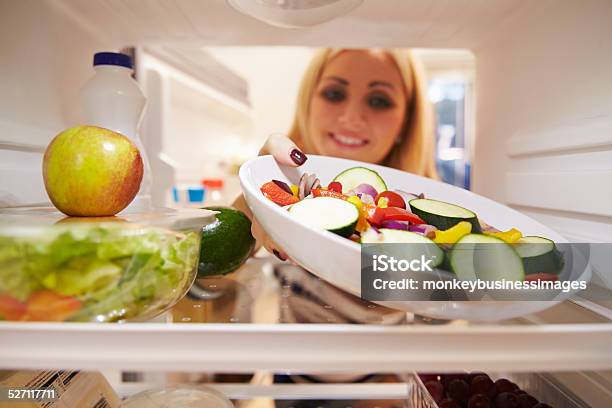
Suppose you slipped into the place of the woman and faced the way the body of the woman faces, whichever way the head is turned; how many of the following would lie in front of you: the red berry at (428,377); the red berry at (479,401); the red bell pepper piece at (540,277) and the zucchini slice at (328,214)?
4

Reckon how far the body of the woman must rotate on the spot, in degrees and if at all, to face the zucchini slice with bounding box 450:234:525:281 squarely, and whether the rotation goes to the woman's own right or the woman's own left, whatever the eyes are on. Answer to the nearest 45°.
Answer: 0° — they already face it

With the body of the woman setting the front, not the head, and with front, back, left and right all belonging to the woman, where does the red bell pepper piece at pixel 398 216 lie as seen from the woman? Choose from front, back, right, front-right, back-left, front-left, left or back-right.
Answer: front

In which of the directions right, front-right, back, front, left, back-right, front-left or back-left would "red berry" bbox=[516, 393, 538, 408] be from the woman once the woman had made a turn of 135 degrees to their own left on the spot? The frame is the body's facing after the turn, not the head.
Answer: back-right

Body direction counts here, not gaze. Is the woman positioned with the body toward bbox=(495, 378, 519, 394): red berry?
yes

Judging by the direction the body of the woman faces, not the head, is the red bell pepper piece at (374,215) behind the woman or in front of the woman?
in front

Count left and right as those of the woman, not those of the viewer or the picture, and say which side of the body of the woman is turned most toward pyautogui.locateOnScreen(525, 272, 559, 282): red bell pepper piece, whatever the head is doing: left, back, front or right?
front

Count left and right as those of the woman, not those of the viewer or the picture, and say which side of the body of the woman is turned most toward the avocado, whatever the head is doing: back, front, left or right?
front

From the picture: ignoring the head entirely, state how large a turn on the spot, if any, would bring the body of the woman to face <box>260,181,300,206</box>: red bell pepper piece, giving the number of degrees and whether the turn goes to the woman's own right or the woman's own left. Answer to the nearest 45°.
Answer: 0° — they already face it

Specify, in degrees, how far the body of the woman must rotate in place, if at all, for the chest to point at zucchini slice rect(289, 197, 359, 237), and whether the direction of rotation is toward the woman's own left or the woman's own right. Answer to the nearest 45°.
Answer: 0° — they already face it

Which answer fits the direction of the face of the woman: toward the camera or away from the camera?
toward the camera

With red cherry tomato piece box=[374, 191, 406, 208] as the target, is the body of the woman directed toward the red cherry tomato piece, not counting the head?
yes

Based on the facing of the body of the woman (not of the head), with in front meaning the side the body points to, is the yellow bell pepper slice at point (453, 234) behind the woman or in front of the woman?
in front

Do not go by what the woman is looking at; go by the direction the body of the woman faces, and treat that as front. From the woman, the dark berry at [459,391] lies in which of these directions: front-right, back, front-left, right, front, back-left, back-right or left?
front

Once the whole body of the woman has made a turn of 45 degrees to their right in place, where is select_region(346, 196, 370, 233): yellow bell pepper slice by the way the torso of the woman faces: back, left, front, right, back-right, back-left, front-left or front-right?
front-left

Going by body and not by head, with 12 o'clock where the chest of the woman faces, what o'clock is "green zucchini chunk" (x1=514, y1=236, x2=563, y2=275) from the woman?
The green zucchini chunk is roughly at 12 o'clock from the woman.

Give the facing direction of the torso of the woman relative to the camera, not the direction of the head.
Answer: toward the camera

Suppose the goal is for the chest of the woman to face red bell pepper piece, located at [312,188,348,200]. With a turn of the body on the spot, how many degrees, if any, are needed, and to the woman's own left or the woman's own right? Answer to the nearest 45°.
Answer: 0° — they already face it
